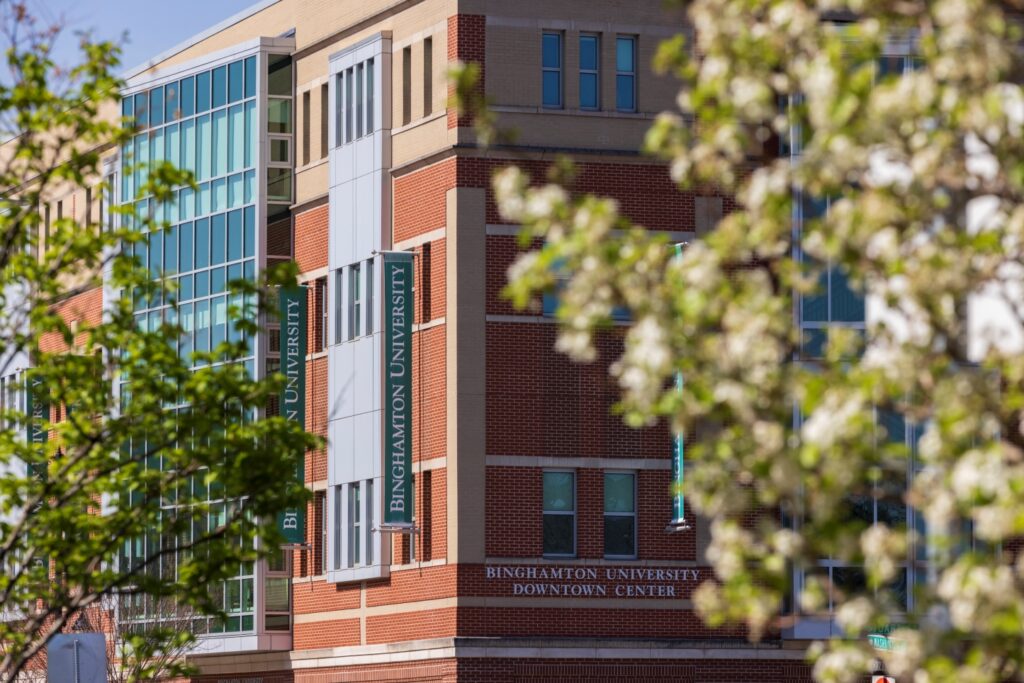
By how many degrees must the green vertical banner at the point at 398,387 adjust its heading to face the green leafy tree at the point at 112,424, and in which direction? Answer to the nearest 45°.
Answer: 0° — it already faces it

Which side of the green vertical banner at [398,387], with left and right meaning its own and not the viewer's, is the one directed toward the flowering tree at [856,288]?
front

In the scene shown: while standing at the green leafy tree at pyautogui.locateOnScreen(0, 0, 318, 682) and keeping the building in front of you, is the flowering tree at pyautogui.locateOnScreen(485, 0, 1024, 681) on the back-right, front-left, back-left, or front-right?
back-right

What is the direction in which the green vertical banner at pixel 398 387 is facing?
toward the camera

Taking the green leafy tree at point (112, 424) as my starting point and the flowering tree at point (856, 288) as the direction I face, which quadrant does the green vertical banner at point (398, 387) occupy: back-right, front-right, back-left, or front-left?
back-left
